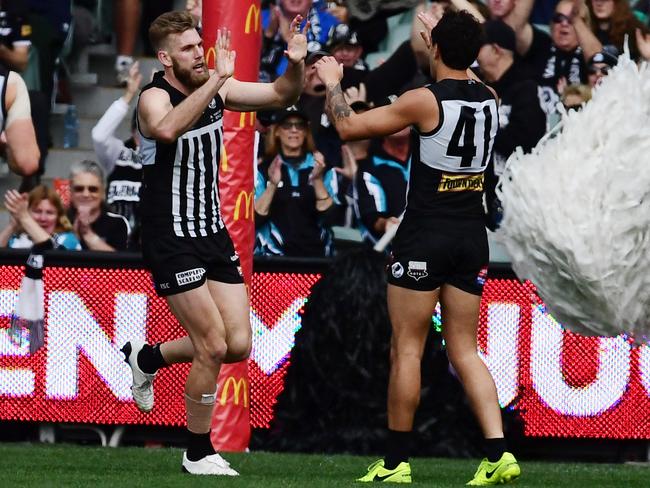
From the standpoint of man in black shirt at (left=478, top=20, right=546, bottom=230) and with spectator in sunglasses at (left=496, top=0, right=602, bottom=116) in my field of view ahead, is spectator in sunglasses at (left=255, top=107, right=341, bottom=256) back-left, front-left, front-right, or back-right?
back-left

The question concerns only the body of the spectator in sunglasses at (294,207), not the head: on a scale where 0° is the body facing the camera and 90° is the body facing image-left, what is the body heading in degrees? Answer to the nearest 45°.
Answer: approximately 0°

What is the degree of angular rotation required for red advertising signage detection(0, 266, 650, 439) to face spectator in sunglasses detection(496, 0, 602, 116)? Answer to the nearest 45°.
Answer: approximately 135° to its left

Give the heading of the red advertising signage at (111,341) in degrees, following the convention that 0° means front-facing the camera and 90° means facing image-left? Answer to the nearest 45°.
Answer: approximately 0°
